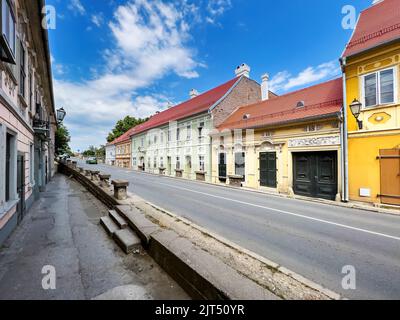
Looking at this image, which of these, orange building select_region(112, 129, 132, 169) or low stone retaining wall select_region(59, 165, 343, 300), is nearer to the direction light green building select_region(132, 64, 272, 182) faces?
the low stone retaining wall

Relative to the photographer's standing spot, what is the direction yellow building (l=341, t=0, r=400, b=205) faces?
facing the viewer and to the left of the viewer

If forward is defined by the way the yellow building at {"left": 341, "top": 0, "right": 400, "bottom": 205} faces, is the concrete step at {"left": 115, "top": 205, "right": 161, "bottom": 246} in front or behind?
in front

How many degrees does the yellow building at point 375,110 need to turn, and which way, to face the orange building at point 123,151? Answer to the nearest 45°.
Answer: approximately 45° to its right

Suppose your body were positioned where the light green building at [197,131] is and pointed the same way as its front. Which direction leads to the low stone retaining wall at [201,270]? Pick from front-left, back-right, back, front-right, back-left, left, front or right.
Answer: front-left

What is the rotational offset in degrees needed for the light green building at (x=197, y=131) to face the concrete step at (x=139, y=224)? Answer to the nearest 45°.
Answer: approximately 45° to its left

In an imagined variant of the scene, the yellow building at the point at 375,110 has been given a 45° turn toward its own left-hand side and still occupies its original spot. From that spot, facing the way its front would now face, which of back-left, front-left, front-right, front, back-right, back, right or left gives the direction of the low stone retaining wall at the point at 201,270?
front

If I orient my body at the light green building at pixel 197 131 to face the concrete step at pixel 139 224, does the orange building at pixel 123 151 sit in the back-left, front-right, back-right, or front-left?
back-right

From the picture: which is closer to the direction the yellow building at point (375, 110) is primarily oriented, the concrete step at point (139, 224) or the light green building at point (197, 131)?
the concrete step

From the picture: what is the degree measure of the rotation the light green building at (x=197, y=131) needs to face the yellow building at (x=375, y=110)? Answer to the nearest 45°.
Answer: approximately 90° to its left

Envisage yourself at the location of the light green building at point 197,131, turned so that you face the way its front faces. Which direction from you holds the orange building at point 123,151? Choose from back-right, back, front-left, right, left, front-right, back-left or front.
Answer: right

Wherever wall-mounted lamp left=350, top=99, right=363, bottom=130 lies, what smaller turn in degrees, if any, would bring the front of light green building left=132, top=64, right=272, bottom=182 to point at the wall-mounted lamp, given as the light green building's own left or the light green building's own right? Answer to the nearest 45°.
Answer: approximately 90° to the light green building's own left

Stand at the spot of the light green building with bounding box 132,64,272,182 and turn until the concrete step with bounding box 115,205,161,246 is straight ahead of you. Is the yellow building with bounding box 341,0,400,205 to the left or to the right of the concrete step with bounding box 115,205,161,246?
left

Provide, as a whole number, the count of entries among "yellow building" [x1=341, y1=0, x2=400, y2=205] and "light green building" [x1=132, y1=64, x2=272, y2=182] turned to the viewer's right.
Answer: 0

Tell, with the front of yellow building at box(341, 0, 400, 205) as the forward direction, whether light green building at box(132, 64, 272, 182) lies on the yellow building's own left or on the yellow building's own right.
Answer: on the yellow building's own right

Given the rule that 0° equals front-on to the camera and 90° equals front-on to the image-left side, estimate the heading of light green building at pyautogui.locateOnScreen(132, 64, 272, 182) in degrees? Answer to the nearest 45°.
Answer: approximately 45°
